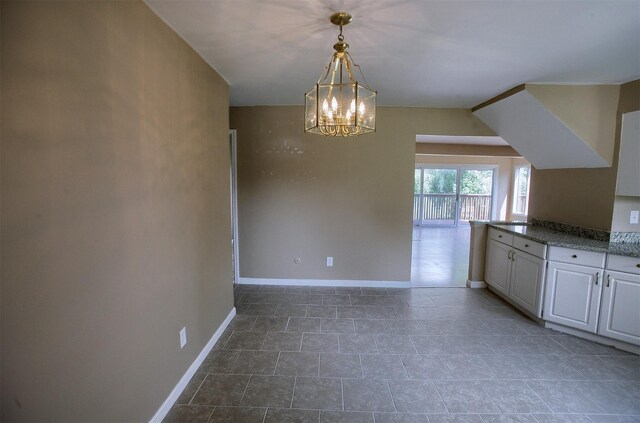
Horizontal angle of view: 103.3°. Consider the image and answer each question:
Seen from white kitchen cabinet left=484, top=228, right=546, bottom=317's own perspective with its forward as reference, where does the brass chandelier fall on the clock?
The brass chandelier is roughly at 11 o'clock from the white kitchen cabinet.

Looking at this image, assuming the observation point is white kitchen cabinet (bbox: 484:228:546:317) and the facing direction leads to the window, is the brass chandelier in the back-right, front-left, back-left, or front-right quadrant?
back-left

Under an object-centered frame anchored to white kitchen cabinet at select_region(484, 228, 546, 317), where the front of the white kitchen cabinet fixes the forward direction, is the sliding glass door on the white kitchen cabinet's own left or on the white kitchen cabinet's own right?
on the white kitchen cabinet's own right

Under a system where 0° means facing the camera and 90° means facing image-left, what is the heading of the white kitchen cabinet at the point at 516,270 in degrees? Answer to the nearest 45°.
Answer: approximately 45°

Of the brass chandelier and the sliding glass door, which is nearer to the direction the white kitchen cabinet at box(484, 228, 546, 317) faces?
the brass chandelier

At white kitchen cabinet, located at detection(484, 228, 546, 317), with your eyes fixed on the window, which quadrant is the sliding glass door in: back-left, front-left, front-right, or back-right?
front-left

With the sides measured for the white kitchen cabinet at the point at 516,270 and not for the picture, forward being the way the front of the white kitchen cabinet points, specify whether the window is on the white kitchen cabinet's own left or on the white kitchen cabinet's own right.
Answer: on the white kitchen cabinet's own right

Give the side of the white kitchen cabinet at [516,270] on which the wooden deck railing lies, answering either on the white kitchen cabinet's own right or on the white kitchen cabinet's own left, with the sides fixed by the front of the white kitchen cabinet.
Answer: on the white kitchen cabinet's own right
